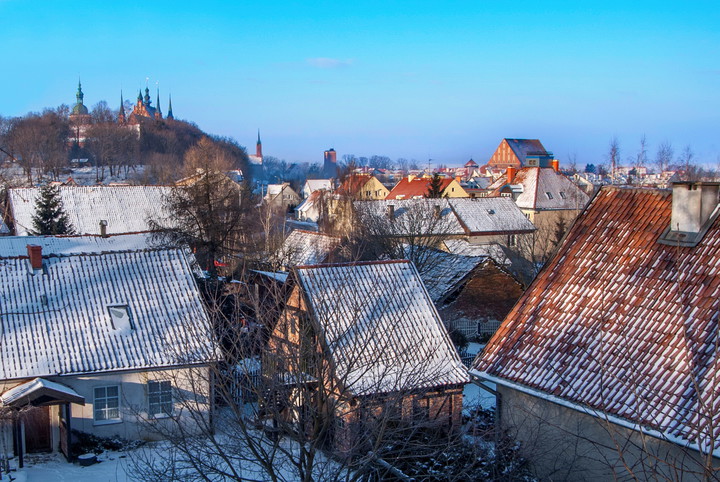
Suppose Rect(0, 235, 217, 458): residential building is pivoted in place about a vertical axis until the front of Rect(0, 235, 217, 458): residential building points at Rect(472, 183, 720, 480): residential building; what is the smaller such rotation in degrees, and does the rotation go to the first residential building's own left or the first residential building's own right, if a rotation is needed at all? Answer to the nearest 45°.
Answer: approximately 45° to the first residential building's own left

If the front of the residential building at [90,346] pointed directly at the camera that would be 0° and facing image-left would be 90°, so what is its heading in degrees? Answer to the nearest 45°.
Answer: approximately 0°

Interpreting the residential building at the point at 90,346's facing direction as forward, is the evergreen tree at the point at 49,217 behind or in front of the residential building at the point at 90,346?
behind
